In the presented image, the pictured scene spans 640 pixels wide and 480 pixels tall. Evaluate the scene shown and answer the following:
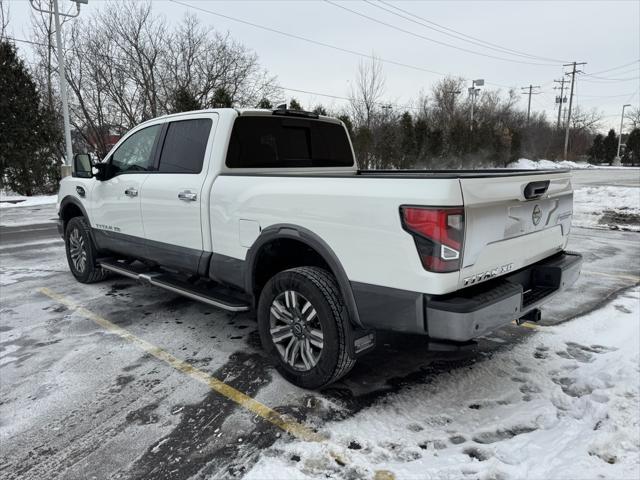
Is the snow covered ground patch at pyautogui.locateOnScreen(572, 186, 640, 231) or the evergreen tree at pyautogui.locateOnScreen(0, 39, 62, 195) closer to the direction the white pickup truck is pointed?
the evergreen tree

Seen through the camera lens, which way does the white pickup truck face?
facing away from the viewer and to the left of the viewer

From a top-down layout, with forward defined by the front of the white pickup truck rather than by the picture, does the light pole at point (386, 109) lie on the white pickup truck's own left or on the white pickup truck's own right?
on the white pickup truck's own right

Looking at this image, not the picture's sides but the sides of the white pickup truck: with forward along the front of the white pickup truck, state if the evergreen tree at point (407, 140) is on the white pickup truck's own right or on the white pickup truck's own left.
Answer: on the white pickup truck's own right

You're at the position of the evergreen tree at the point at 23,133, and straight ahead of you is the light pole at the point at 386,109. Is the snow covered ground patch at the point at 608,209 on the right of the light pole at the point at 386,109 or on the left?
right

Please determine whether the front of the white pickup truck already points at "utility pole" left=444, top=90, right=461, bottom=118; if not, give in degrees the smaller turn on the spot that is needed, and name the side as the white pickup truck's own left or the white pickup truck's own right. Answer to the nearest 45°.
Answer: approximately 45° to the white pickup truck's own right

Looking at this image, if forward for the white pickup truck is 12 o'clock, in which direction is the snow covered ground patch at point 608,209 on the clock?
The snow covered ground patch is roughly at 3 o'clock from the white pickup truck.

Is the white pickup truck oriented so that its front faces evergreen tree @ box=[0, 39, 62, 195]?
yes

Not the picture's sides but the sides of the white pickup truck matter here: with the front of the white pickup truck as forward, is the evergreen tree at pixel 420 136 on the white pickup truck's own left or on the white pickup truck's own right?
on the white pickup truck's own right

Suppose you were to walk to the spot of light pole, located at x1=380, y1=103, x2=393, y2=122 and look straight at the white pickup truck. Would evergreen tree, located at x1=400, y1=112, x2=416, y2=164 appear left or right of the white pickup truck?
left

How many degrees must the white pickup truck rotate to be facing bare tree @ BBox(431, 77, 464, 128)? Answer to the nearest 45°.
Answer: approximately 45° to its right
